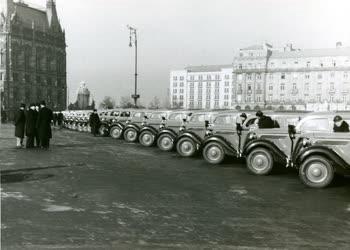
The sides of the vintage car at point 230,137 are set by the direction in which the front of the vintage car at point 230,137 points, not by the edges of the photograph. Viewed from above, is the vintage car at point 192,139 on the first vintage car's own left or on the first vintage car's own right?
on the first vintage car's own right

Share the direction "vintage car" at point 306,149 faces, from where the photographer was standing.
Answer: facing to the left of the viewer

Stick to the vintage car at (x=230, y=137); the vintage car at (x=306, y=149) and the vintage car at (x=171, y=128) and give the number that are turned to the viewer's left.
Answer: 3

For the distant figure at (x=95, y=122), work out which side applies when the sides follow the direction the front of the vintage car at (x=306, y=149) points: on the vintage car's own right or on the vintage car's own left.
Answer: on the vintage car's own right

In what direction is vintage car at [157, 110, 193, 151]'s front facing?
to the viewer's left

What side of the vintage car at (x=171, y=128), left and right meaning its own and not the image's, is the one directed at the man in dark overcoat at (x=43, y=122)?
front

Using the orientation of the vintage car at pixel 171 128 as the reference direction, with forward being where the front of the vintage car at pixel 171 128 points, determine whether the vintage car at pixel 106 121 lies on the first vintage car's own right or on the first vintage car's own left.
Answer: on the first vintage car's own right

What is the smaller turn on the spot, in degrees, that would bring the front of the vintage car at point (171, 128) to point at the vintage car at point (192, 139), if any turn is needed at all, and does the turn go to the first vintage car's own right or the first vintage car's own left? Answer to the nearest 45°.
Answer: approximately 90° to the first vintage car's own left

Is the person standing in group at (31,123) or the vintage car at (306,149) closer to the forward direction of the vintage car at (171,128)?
the person standing in group

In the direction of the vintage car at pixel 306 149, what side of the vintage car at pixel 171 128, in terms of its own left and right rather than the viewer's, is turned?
left

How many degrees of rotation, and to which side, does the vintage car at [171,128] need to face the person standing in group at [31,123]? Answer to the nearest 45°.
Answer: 0° — it already faces them

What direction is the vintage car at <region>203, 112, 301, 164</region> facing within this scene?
to the viewer's left

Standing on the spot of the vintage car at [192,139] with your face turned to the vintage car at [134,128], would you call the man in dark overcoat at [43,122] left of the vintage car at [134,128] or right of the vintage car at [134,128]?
left
